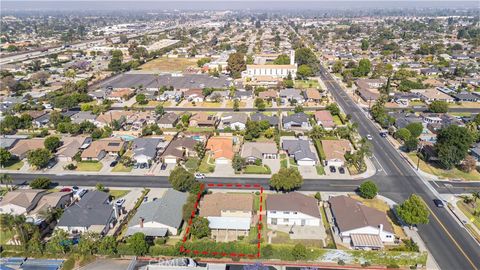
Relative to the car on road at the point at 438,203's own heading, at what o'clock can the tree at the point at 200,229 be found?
The tree is roughly at 9 o'clock from the car on road.

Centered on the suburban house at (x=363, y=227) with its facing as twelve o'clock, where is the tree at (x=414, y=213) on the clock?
The tree is roughly at 2 o'clock from the suburban house.

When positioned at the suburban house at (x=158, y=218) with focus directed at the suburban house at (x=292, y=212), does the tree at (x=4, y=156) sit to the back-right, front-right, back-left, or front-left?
back-left

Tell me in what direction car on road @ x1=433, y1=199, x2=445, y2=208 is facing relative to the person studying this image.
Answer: facing away from the viewer and to the left of the viewer

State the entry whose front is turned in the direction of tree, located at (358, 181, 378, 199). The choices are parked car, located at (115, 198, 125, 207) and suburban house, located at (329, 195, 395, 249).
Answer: the suburban house

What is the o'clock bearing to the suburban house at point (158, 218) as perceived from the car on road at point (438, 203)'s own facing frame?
The suburban house is roughly at 9 o'clock from the car on road.

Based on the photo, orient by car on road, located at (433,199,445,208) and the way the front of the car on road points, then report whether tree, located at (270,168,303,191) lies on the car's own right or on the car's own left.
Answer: on the car's own left

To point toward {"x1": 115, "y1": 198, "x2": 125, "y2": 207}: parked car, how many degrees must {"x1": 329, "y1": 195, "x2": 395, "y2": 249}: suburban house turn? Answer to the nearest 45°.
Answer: approximately 90° to its left

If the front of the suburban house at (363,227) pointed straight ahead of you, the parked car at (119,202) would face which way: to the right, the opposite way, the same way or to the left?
the opposite way

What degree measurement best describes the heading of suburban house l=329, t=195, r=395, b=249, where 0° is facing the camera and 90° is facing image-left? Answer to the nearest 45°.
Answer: approximately 180°

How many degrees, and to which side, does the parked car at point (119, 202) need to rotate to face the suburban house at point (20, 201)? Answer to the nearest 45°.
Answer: approximately 45° to its right

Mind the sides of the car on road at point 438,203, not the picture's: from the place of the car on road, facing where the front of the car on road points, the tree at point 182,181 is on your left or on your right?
on your left

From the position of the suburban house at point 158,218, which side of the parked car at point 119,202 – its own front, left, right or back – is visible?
left

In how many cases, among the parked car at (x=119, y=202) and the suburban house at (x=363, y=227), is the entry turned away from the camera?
1
